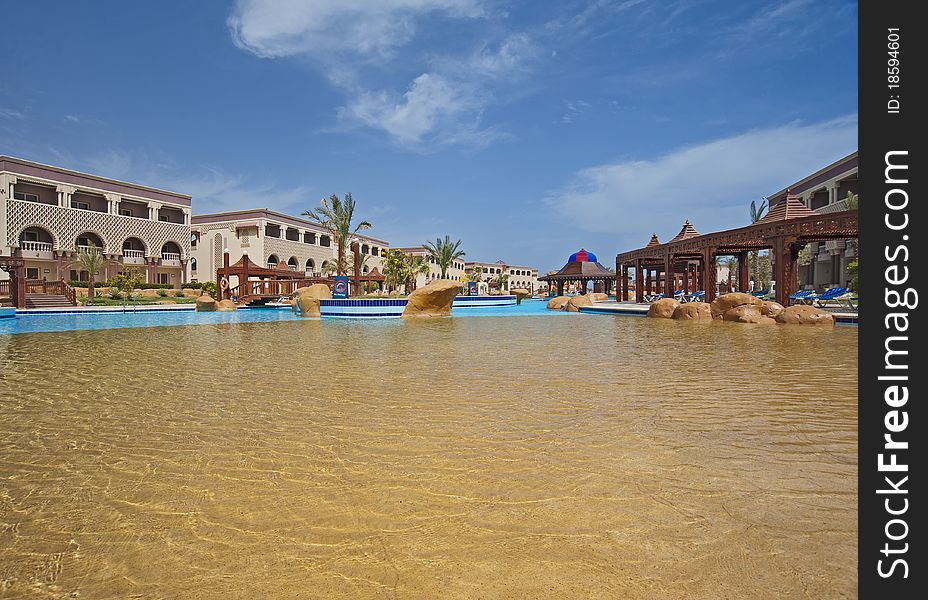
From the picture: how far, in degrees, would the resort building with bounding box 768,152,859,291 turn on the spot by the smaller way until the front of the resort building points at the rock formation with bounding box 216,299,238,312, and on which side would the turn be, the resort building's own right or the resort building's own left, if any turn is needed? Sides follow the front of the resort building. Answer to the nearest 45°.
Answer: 0° — it already faces it

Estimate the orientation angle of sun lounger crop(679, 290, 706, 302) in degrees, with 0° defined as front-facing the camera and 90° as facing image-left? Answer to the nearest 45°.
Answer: approximately 90°

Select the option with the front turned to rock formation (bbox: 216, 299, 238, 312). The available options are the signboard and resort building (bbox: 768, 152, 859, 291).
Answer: the resort building

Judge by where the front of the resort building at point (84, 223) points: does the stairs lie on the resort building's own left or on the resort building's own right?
on the resort building's own right

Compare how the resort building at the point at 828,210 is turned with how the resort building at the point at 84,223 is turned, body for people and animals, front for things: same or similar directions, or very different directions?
very different directions

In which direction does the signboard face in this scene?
toward the camera

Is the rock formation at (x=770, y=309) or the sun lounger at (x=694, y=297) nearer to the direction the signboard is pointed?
the rock formation

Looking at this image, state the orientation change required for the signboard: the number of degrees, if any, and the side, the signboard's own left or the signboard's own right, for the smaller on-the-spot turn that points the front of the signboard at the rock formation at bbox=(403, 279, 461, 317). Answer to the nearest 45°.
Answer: approximately 45° to the signboard's own left

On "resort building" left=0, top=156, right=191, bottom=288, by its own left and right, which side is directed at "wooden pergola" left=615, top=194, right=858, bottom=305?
front

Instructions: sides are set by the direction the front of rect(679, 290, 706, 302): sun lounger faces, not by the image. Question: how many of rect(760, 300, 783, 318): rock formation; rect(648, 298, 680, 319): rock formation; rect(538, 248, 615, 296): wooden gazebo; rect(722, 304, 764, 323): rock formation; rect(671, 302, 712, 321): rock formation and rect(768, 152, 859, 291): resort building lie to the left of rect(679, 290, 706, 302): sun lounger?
4

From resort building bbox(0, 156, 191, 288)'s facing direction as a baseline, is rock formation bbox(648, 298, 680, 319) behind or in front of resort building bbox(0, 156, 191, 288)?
in front

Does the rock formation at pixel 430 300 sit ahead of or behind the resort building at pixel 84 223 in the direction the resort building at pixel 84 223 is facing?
ahead

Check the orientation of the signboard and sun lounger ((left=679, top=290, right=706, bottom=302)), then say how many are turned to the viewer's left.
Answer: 1

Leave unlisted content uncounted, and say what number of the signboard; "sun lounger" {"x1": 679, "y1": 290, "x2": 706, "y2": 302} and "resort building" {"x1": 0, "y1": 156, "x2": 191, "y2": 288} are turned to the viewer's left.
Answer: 1

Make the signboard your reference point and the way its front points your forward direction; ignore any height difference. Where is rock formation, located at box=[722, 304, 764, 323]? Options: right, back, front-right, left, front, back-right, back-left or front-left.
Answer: front-left
